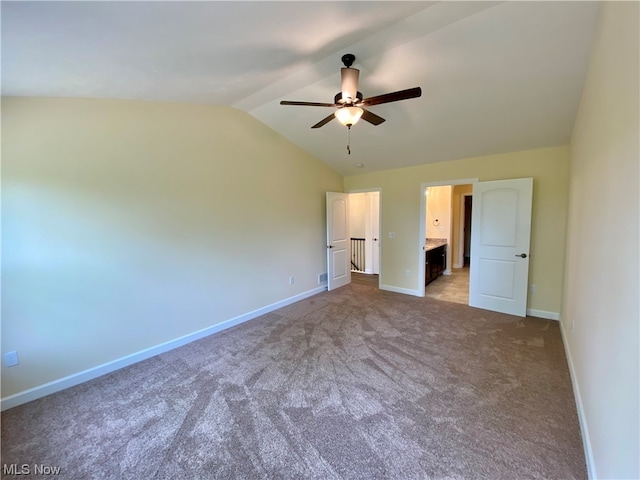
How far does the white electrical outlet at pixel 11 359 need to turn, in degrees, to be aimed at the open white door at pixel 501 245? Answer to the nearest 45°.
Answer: approximately 45° to its left

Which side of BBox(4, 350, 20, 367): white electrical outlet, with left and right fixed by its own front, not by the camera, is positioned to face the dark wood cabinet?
left

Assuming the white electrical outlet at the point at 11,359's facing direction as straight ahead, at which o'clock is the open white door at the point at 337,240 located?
The open white door is roughly at 9 o'clock from the white electrical outlet.
